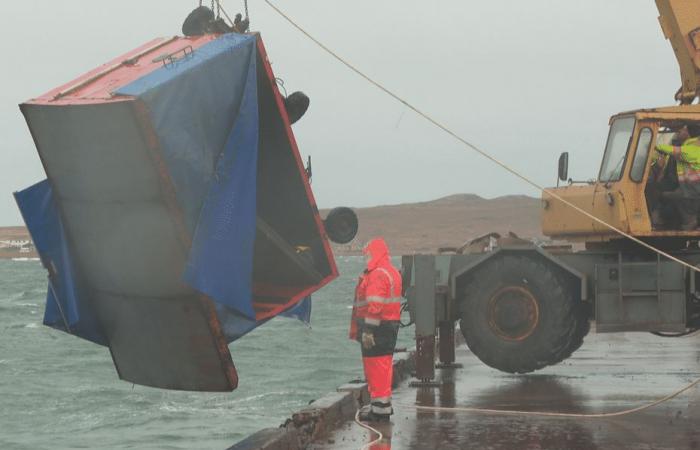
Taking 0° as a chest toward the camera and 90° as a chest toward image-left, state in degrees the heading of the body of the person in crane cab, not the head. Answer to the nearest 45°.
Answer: approximately 90°

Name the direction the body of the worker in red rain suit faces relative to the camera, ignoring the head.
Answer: to the viewer's left

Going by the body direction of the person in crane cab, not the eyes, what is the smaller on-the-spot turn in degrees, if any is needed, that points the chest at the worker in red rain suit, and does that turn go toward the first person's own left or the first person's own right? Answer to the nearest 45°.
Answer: approximately 45° to the first person's own left

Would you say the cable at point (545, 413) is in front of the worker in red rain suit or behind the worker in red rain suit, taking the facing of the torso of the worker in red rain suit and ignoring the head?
behind

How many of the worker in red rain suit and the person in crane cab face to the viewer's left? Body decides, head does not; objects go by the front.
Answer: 2

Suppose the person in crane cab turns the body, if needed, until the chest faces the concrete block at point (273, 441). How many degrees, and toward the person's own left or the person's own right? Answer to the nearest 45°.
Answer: approximately 45° to the person's own left
